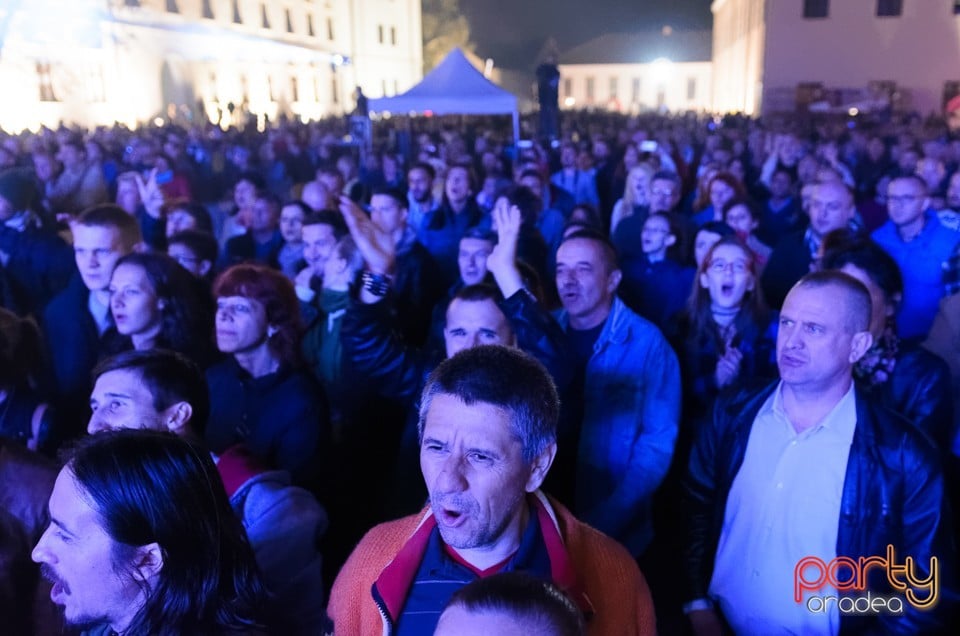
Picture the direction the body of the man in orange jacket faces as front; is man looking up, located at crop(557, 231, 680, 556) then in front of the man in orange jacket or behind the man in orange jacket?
behind

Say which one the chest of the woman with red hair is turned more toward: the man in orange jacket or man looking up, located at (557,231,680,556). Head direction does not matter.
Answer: the man in orange jacket

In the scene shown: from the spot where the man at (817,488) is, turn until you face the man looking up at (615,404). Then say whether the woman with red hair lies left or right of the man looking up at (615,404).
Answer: left

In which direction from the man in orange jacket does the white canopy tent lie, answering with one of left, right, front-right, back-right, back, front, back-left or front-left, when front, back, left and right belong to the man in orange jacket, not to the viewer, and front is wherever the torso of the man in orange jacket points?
back-right

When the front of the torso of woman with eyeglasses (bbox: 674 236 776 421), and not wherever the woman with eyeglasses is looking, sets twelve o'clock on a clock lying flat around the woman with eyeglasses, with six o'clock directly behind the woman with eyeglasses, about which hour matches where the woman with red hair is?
The woman with red hair is roughly at 2 o'clock from the woman with eyeglasses.

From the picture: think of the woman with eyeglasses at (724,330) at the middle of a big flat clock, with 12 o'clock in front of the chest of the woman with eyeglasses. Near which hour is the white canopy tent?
The white canopy tent is roughly at 5 o'clock from the woman with eyeglasses.

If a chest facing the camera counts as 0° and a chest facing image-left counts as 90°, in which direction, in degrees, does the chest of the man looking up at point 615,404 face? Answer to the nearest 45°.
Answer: approximately 45°

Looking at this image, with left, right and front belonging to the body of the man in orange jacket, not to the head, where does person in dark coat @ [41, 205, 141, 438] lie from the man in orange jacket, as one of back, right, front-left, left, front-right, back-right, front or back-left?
right

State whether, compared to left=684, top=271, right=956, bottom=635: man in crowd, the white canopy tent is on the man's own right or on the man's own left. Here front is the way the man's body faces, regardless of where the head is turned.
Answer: on the man's own right

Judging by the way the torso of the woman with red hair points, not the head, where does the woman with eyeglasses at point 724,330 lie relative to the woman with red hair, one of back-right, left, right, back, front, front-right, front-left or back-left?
back-left

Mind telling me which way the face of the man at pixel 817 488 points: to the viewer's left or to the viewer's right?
to the viewer's left
